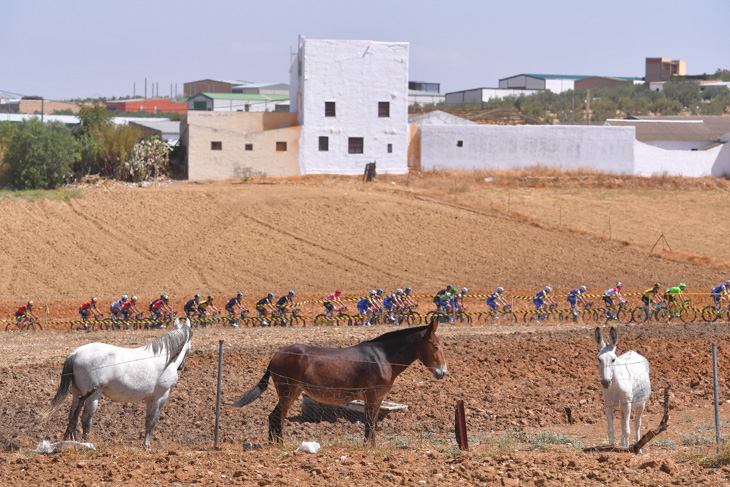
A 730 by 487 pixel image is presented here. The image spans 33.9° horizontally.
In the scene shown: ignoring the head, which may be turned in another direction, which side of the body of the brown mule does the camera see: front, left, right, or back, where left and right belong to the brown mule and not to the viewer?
right

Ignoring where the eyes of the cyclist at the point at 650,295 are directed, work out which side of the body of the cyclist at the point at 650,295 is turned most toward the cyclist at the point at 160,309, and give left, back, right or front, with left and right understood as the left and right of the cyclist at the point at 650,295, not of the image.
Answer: back

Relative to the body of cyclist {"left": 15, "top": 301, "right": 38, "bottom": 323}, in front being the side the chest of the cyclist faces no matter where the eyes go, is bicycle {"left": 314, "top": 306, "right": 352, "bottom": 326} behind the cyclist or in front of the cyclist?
in front

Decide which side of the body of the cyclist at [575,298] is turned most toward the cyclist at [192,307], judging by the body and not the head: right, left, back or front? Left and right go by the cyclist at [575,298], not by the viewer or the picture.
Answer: back

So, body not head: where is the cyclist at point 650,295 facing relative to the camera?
to the viewer's right

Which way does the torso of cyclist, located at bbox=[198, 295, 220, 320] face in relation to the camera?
to the viewer's right
